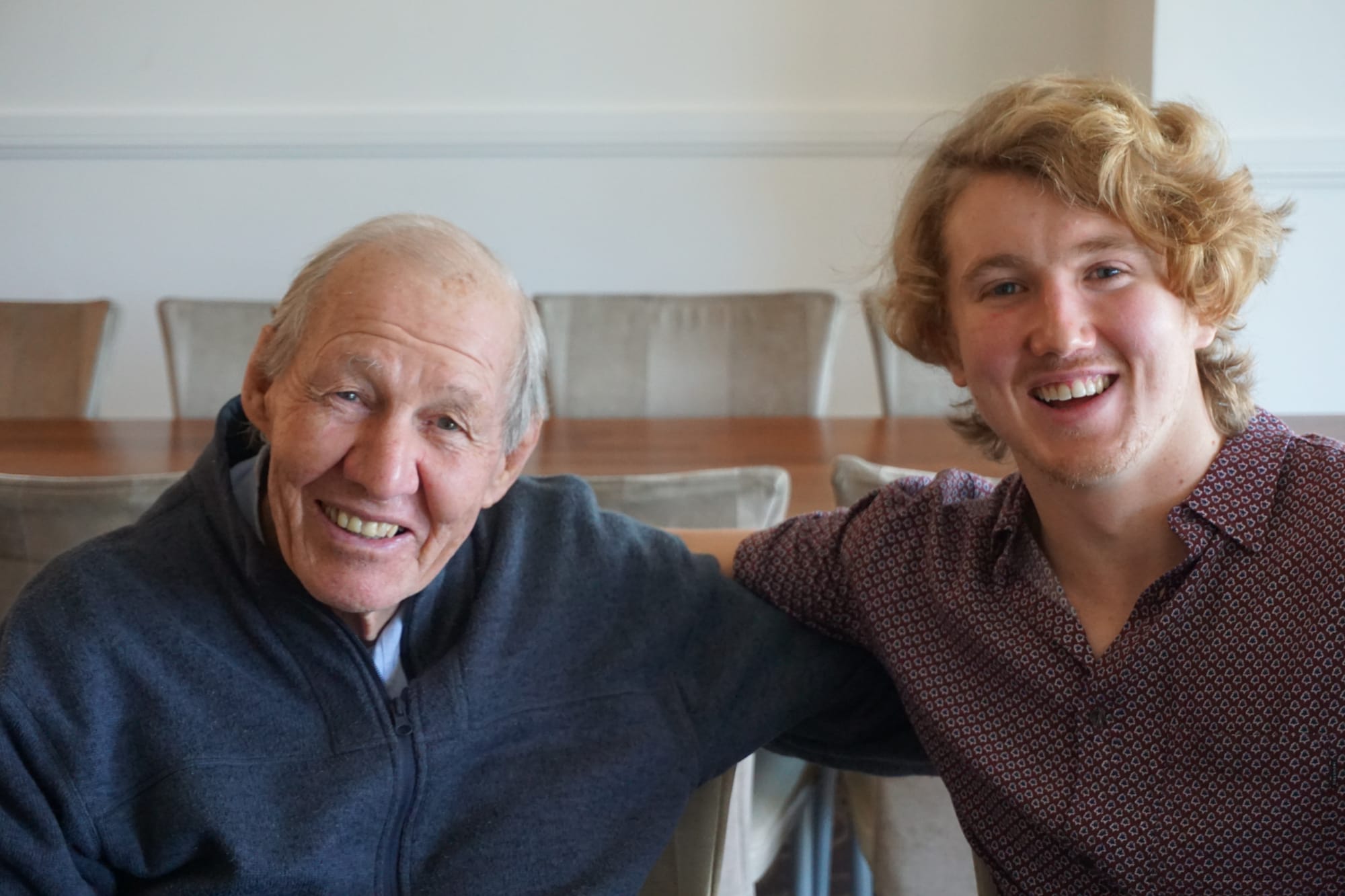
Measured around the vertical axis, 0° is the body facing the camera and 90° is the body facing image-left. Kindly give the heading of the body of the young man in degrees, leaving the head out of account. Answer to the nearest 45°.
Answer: approximately 0°

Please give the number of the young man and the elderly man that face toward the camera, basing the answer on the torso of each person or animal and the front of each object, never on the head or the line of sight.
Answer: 2

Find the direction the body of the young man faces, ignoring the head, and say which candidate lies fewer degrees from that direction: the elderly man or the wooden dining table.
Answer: the elderly man

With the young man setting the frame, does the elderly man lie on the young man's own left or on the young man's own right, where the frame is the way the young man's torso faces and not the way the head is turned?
on the young man's own right

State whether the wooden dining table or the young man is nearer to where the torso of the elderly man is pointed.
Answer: the young man

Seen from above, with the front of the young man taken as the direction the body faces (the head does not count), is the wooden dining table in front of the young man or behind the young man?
behind
